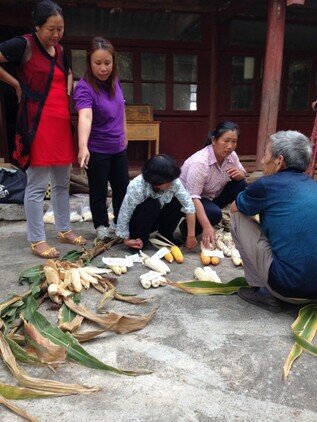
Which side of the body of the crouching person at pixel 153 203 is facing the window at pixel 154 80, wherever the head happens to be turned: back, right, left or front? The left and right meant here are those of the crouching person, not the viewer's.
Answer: back

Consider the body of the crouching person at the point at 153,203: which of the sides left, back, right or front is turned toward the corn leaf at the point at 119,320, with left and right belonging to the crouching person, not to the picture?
front

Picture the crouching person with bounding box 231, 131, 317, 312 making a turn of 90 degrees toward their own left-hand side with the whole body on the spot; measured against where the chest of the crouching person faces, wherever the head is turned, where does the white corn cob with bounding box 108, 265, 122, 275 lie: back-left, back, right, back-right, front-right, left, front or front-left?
front-right

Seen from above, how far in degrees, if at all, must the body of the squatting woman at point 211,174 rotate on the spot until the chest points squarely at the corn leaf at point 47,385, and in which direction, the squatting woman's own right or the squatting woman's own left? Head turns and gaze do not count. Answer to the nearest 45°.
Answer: approximately 45° to the squatting woman's own right

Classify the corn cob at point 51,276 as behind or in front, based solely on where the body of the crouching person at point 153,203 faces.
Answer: in front

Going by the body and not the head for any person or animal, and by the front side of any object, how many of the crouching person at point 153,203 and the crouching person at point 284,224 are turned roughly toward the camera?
1

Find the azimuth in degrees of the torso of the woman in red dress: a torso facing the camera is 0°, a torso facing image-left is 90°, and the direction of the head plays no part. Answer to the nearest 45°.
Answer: approximately 315°

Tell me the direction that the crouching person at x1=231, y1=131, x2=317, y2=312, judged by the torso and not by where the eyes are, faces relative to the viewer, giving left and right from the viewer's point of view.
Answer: facing away from the viewer and to the left of the viewer

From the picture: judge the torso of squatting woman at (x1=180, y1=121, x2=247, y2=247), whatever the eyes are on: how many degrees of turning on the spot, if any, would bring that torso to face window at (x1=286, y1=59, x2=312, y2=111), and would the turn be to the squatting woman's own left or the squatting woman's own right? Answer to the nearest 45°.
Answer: approximately 135° to the squatting woman's own left

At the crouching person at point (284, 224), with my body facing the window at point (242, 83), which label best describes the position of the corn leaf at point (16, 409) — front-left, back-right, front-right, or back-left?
back-left

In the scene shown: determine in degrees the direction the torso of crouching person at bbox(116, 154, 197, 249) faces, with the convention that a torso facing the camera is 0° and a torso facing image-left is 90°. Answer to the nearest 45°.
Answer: approximately 0°
